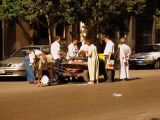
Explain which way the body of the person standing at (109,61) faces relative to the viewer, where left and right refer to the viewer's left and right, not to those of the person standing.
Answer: facing to the left of the viewer

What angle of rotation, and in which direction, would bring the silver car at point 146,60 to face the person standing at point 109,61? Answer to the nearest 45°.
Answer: approximately 45° to its left

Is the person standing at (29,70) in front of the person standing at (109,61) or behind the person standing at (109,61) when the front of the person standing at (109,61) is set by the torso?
in front

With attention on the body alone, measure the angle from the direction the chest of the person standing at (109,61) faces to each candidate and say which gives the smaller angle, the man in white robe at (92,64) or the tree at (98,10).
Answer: the man in white robe
